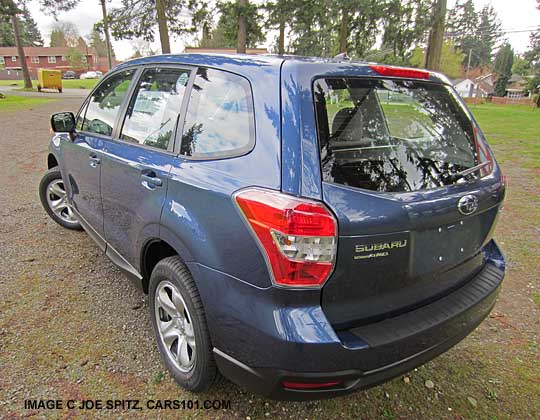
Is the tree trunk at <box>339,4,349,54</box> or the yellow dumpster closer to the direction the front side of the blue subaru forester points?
the yellow dumpster

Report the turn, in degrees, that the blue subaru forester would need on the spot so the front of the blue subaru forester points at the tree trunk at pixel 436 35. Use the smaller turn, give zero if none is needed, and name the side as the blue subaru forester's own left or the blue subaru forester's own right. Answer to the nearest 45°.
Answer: approximately 90° to the blue subaru forester's own right

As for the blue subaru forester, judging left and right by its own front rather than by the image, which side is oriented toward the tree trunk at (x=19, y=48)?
front

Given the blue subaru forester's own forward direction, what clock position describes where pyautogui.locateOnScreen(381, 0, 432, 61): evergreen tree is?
The evergreen tree is roughly at 2 o'clock from the blue subaru forester.

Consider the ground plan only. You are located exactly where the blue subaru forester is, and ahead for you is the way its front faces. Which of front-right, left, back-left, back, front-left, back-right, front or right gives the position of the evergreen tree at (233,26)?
front-right

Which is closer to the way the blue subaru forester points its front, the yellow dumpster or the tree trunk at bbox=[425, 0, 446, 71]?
the yellow dumpster

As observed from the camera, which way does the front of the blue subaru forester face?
facing away from the viewer and to the left of the viewer

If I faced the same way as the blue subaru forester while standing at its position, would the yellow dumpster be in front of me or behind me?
in front
